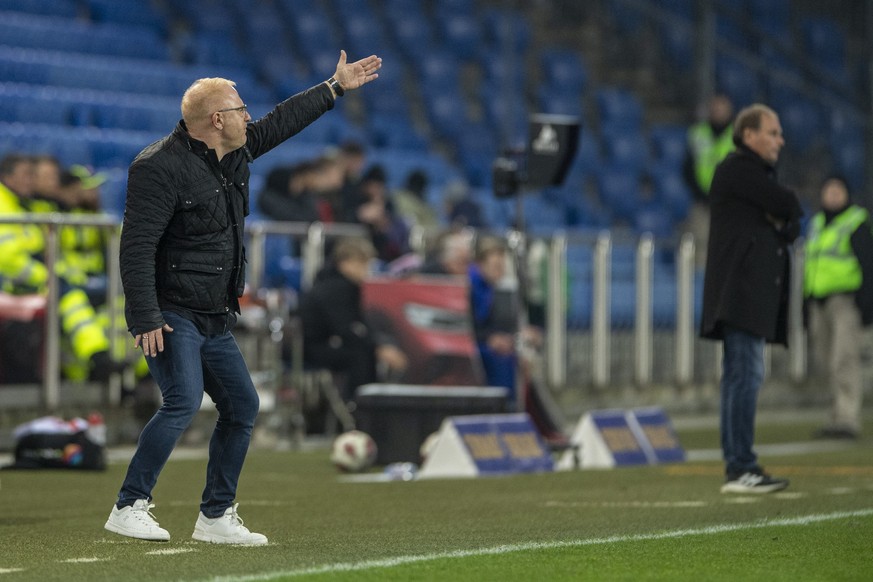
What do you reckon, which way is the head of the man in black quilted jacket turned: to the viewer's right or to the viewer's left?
to the viewer's right

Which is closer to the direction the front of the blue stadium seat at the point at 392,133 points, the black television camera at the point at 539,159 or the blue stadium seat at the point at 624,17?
the black television camera

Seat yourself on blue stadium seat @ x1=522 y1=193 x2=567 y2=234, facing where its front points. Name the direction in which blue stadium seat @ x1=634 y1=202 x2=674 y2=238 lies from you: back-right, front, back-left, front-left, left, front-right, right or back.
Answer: left

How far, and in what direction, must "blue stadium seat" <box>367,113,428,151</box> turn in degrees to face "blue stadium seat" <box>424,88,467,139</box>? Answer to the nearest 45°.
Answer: approximately 90° to its left

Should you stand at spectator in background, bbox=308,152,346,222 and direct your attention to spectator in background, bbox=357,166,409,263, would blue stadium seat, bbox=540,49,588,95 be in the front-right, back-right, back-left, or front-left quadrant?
front-left

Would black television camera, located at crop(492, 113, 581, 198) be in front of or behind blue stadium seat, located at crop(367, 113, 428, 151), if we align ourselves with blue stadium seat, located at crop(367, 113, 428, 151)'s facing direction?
in front

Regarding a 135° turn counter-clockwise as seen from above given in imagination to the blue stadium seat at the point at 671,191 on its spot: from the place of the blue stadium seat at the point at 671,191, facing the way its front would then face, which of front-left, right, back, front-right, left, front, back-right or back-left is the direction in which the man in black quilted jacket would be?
back

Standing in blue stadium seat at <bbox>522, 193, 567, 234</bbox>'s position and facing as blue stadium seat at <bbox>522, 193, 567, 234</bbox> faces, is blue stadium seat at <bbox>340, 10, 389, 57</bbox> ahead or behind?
behind

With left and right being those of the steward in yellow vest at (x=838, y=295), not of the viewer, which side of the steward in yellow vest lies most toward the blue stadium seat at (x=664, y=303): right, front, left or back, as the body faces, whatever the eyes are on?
right

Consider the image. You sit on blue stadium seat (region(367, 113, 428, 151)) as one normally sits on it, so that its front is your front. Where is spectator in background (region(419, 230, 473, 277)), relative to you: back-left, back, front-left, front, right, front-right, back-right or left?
front-right

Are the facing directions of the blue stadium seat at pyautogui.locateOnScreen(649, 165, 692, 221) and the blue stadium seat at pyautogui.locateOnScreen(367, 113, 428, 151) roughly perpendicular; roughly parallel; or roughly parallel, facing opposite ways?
roughly parallel
